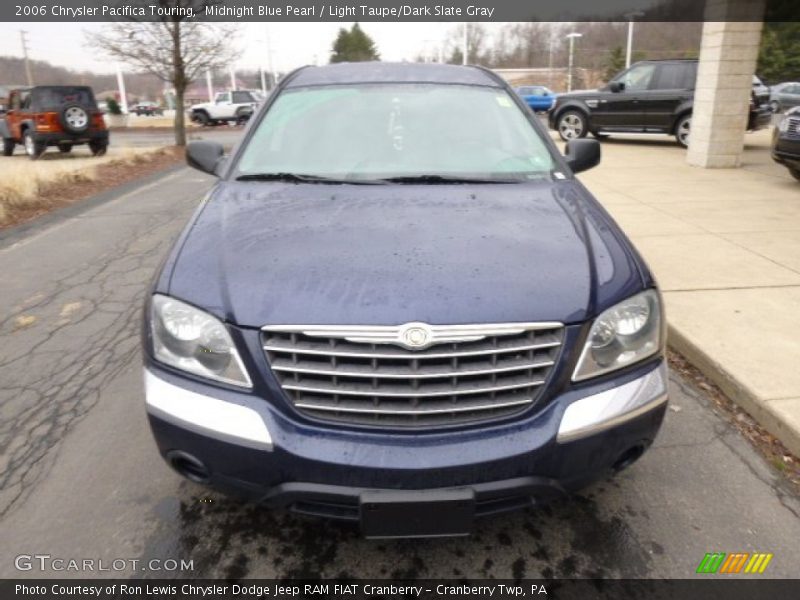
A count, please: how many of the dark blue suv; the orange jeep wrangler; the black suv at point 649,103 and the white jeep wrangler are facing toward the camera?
1

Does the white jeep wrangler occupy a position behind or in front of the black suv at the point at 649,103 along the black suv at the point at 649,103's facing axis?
in front

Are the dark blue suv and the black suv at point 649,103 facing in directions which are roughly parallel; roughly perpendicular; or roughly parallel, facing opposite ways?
roughly perpendicular

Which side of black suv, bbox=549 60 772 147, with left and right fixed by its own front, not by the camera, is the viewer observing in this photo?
left

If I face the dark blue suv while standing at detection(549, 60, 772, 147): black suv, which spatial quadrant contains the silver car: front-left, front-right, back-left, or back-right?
back-left

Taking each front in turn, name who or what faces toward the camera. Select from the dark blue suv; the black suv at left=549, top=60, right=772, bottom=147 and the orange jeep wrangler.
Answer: the dark blue suv

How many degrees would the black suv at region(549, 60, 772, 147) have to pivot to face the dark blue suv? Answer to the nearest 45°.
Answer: approximately 90° to its left

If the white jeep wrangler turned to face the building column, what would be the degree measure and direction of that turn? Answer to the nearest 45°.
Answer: approximately 90° to its left

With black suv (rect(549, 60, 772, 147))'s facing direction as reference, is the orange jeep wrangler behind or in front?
in front

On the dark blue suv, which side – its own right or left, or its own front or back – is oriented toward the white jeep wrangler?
back

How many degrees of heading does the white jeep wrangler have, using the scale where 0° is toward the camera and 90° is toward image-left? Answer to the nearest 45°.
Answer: approximately 90°

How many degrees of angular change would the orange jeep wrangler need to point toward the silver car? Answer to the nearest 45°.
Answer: approximately 135° to its right
